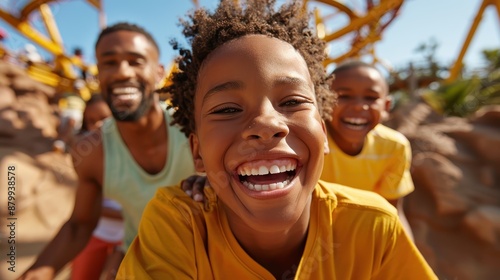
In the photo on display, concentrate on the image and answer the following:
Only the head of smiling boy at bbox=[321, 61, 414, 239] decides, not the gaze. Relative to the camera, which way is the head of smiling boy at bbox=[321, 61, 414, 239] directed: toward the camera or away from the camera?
toward the camera

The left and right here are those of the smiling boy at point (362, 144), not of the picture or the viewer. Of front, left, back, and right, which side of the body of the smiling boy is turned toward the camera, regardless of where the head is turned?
front

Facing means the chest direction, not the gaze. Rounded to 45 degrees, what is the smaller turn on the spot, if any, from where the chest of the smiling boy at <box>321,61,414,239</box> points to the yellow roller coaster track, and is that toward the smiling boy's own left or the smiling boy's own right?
approximately 180°

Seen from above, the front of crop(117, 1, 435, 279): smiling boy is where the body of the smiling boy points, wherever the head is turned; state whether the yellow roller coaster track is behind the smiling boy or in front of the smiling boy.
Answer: behind

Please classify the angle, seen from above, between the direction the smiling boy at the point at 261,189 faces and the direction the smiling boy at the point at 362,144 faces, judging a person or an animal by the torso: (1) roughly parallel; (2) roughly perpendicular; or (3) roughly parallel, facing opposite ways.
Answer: roughly parallel

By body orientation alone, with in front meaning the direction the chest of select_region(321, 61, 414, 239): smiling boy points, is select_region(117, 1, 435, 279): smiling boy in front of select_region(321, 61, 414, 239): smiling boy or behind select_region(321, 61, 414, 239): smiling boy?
in front

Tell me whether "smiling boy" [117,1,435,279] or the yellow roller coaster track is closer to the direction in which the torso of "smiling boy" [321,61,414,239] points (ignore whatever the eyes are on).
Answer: the smiling boy

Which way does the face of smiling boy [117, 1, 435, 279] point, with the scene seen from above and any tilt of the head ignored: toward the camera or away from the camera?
toward the camera

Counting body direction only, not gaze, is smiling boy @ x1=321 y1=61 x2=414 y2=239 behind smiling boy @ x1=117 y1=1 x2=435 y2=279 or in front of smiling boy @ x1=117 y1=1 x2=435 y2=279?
behind

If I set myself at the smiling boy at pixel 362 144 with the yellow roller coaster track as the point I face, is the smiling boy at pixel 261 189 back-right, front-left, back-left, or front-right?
back-left
